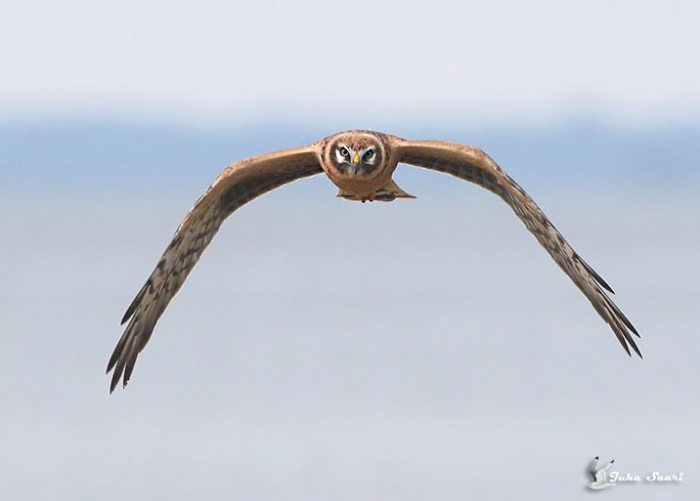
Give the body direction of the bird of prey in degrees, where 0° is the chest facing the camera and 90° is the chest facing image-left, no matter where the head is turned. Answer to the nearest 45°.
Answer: approximately 0°
